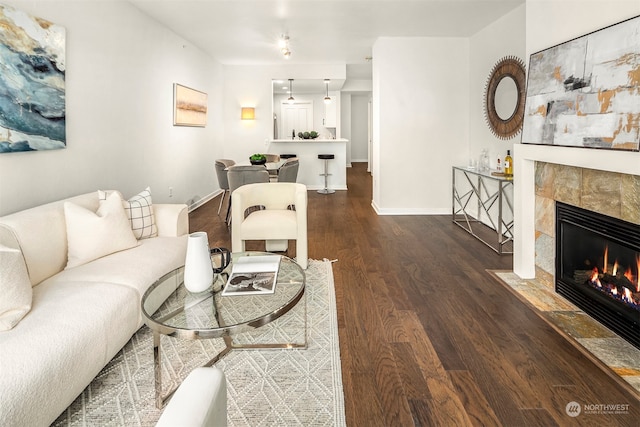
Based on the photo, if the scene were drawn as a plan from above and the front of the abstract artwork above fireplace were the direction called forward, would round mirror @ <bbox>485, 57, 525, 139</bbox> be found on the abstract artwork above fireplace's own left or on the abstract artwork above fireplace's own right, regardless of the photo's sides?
on the abstract artwork above fireplace's own right

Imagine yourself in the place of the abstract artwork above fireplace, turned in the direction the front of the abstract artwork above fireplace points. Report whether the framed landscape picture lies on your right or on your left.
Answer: on your right

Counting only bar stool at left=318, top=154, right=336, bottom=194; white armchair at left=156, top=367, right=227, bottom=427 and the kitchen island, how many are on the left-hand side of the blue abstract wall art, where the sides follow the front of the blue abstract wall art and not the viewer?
2

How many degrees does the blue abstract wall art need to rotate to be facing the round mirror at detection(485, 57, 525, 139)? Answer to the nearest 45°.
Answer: approximately 45° to its left

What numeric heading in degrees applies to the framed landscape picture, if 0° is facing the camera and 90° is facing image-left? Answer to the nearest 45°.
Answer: approximately 315°

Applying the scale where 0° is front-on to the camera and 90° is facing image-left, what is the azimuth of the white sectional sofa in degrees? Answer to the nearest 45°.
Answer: approximately 315°

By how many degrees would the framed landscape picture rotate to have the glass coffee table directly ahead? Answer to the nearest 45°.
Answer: approximately 45° to its right

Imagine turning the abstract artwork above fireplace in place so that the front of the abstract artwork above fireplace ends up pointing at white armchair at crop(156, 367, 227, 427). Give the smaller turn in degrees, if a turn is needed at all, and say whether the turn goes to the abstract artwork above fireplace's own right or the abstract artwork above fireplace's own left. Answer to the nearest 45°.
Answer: approximately 45° to the abstract artwork above fireplace's own left
